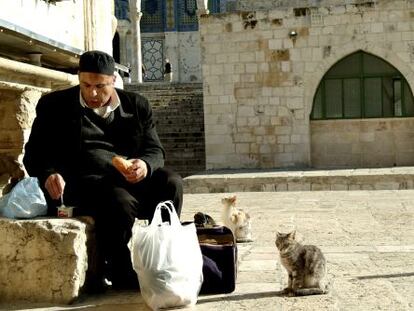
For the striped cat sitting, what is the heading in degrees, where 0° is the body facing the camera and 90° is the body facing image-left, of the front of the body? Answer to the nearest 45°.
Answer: approximately 90°

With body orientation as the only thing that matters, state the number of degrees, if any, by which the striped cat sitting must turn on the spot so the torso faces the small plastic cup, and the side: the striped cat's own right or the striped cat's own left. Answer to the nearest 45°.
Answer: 0° — it already faces it
